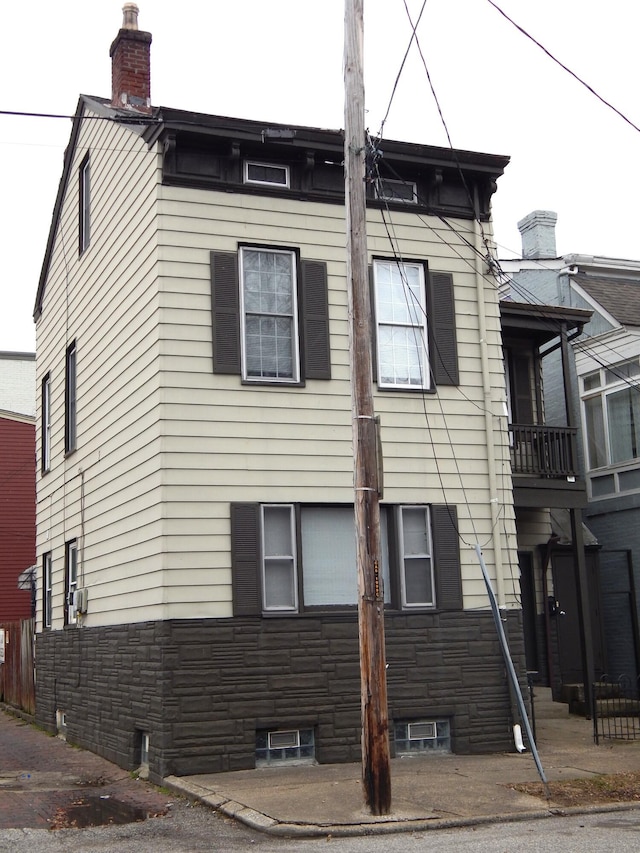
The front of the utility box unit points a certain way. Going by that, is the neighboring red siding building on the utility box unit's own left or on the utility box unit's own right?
on the utility box unit's own right

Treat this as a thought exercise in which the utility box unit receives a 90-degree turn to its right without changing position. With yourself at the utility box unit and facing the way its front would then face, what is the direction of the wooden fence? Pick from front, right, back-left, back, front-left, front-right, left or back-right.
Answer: front-right

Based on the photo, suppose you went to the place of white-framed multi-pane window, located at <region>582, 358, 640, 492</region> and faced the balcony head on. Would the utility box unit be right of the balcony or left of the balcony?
right

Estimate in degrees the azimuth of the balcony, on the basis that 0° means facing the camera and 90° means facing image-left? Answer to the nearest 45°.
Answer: approximately 0°

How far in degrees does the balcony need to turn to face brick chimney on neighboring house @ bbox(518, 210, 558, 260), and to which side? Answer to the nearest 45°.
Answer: approximately 180°

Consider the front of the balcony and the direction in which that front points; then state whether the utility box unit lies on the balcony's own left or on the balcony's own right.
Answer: on the balcony's own right

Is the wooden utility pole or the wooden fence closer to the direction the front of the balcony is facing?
the wooden utility pole

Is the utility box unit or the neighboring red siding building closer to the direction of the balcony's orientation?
the utility box unit

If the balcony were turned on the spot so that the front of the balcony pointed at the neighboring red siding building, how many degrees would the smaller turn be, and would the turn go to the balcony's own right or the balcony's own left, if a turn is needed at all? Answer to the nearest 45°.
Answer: approximately 135° to the balcony's own right

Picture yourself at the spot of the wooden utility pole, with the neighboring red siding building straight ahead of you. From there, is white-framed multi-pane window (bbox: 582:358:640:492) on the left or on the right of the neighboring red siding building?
right

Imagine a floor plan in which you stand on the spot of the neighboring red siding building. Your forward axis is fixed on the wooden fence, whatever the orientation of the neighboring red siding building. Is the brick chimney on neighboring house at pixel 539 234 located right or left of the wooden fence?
left
